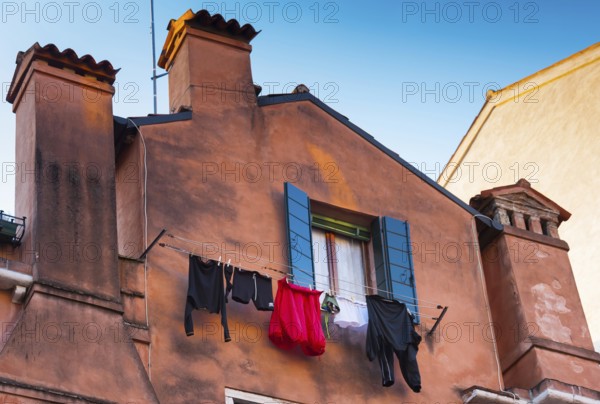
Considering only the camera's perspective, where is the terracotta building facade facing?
facing the viewer and to the right of the viewer
